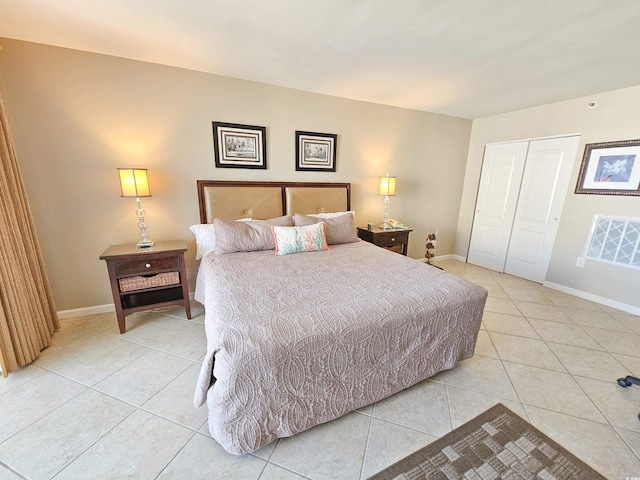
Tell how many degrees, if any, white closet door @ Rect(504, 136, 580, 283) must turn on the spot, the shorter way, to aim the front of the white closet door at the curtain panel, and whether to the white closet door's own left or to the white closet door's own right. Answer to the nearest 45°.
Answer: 0° — it already faces it

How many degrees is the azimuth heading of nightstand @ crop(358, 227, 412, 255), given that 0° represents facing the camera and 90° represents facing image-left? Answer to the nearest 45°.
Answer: approximately 315°

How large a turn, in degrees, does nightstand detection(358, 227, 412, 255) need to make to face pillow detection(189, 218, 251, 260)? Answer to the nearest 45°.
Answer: approximately 90° to its right

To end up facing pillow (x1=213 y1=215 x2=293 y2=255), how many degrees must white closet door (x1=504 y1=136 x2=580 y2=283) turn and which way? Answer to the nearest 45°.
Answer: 0° — it already faces it

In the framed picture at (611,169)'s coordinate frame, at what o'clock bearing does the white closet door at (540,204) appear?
The white closet door is roughly at 2 o'clock from the framed picture.

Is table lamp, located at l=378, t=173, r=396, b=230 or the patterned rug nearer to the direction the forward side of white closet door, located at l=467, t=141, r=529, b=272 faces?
the table lamp

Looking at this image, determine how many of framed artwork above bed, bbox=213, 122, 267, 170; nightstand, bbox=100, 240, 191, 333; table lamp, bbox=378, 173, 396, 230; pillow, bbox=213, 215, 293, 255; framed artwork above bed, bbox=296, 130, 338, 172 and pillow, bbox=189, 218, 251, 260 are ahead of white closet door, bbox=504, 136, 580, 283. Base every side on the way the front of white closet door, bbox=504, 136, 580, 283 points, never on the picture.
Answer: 6

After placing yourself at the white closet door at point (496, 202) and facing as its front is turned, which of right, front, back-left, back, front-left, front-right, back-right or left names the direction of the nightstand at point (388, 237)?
front

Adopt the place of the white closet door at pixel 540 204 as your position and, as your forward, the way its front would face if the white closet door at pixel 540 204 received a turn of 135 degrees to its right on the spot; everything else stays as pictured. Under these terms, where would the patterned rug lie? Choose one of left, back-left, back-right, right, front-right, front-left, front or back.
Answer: back

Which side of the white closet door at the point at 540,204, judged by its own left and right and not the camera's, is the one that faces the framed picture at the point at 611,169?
left

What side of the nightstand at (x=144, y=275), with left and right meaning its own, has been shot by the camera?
front

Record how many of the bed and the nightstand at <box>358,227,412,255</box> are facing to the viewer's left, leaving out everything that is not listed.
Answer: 0

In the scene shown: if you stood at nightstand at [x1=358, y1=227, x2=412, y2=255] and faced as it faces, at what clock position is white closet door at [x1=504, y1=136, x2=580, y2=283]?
The white closet door is roughly at 10 o'clock from the nightstand.

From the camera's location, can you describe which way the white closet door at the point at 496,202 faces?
facing the viewer and to the left of the viewer

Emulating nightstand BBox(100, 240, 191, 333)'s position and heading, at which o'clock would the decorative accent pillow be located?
The decorative accent pillow is roughly at 10 o'clock from the nightstand.

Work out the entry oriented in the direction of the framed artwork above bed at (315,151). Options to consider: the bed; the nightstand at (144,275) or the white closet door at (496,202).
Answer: the white closet door
